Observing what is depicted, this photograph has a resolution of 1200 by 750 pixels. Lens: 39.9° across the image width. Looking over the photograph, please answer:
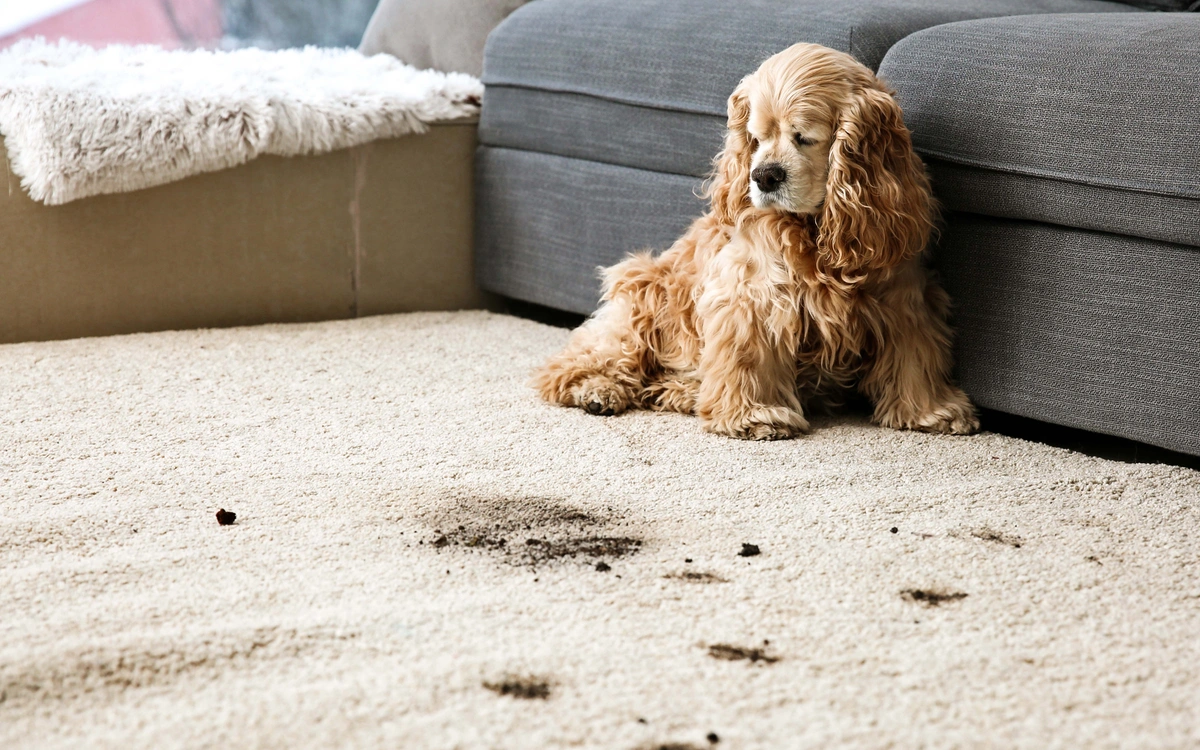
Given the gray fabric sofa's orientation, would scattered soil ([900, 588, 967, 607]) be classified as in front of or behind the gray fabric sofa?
in front

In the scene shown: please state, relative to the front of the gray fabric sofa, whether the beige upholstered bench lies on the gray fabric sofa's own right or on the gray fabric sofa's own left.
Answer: on the gray fabric sofa's own right

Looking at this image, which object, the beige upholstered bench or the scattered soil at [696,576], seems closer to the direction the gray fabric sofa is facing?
the scattered soil

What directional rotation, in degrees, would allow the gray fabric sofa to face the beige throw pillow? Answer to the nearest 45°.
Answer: approximately 90° to its right

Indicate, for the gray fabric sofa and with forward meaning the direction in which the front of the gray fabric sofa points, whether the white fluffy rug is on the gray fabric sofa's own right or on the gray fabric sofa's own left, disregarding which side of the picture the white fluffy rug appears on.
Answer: on the gray fabric sofa's own right

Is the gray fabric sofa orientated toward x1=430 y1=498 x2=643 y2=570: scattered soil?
yes

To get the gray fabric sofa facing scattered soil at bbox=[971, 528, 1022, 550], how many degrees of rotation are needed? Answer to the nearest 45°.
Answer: approximately 45° to its left

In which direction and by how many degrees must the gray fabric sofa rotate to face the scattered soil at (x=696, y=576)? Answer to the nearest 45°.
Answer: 0° — it already faces it

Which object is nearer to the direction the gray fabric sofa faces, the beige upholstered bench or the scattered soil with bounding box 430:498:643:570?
the scattered soil

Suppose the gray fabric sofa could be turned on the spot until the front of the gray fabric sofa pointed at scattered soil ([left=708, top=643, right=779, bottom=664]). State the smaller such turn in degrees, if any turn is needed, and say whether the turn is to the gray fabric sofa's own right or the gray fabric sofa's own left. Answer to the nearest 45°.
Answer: approximately 45° to the gray fabric sofa's own left

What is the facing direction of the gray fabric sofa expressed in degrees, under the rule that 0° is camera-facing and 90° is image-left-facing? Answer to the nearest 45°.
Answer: approximately 45°
